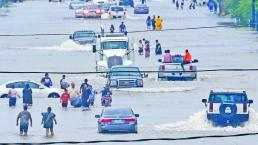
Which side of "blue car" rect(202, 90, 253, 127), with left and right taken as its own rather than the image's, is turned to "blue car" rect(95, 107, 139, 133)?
left

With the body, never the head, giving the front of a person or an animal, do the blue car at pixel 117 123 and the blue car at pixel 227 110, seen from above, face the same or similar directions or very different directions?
same or similar directions

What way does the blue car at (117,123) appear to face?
away from the camera

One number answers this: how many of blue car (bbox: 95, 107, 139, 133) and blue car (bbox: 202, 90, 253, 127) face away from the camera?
2

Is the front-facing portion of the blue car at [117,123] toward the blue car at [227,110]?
no
